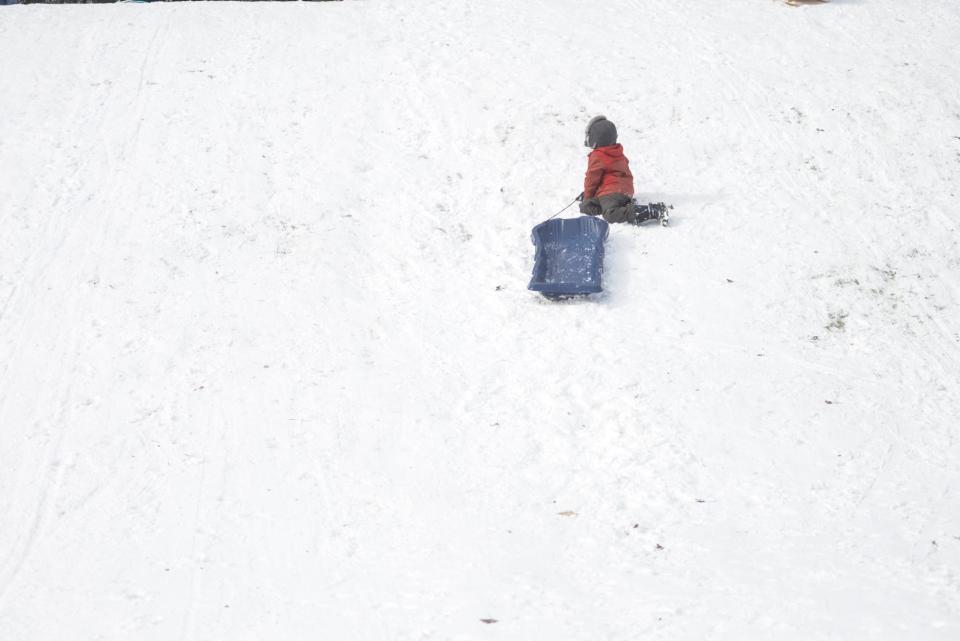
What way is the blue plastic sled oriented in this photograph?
away from the camera

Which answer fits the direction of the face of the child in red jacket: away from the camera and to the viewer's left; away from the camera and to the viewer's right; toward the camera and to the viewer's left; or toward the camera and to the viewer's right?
away from the camera and to the viewer's left

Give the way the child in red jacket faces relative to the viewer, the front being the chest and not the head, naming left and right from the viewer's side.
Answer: facing away from the viewer and to the left of the viewer
